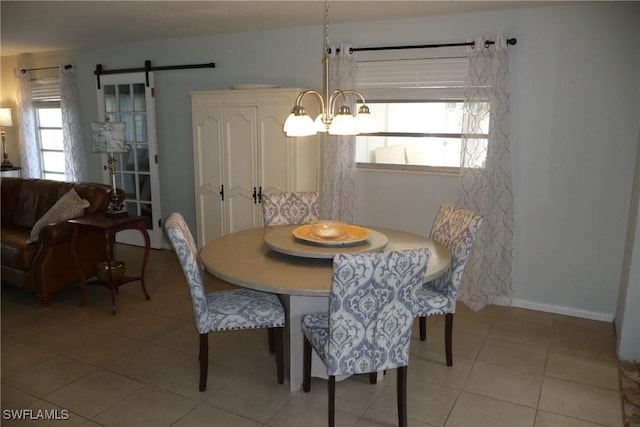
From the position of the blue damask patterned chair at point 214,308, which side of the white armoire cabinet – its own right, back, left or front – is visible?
front

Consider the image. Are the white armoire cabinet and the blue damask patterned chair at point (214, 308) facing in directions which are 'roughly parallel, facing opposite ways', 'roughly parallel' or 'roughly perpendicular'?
roughly perpendicular

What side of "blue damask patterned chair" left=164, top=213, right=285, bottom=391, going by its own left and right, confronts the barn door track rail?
left

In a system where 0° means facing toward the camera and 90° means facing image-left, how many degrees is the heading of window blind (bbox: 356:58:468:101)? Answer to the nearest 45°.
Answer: approximately 0°

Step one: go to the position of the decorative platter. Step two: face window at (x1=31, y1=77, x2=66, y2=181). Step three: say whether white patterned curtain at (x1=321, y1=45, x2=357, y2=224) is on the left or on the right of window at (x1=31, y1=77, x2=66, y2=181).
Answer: right

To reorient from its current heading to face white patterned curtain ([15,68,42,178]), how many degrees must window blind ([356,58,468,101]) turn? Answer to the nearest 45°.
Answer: approximately 90° to its right

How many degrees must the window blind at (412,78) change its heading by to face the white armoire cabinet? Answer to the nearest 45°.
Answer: approximately 90° to its right

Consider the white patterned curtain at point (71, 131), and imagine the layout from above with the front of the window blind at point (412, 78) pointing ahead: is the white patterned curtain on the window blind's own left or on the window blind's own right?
on the window blind's own right

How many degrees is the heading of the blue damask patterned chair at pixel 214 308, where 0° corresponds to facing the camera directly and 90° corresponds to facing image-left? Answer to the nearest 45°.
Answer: approximately 270°

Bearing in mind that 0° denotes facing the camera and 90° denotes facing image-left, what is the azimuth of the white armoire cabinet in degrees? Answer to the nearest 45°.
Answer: approximately 0°

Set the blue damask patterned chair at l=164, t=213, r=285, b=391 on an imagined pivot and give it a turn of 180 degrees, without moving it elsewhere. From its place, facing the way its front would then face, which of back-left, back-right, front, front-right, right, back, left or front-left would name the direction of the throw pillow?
front-right

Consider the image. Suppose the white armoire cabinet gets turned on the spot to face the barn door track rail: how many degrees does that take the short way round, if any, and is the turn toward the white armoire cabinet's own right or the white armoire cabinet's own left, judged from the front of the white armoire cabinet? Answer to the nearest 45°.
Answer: approximately 135° to the white armoire cabinet's own right

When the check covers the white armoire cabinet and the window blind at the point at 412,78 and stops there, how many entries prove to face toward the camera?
2

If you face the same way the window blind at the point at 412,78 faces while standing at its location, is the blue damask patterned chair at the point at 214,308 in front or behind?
in front
